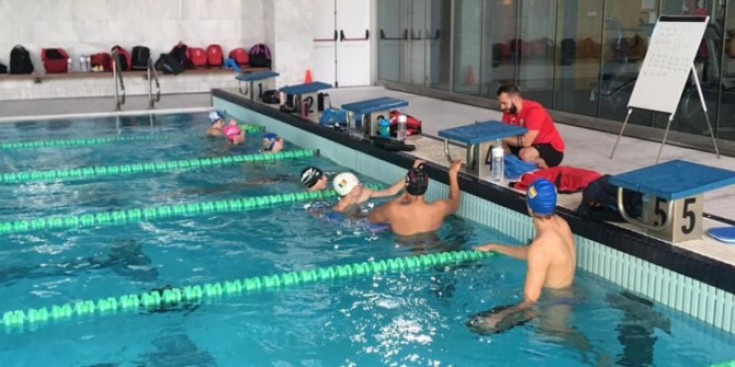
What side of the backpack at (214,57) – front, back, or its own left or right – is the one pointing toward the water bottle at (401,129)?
front

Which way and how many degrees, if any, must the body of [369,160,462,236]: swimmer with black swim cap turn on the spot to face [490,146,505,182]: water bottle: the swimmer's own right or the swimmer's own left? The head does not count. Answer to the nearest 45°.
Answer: approximately 45° to the swimmer's own right

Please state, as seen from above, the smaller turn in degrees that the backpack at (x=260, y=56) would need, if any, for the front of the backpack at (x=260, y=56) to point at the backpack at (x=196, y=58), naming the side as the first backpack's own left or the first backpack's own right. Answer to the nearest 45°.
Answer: approximately 90° to the first backpack's own right

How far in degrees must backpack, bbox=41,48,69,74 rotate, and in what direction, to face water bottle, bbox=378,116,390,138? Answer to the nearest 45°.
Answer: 0° — it already faces it

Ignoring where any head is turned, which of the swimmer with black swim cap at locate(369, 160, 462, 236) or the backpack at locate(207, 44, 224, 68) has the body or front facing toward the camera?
the backpack

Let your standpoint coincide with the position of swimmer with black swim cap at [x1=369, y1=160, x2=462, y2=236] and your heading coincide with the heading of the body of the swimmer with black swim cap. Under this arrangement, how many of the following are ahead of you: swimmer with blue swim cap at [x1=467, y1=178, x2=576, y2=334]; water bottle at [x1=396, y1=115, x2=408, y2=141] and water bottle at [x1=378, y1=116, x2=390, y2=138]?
2

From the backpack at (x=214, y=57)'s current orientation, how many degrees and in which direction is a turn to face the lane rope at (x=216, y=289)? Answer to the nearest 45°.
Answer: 0° — it already faces it

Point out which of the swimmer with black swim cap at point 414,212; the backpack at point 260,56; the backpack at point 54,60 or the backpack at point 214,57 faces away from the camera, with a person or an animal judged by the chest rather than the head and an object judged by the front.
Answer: the swimmer with black swim cap

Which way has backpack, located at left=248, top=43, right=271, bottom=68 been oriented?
toward the camera

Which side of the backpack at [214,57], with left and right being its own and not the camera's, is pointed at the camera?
front

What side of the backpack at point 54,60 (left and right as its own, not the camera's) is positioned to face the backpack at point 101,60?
left

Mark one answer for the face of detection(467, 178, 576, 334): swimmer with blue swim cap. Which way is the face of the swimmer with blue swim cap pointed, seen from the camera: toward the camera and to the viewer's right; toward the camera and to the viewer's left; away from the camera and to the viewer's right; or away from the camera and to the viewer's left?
away from the camera and to the viewer's left

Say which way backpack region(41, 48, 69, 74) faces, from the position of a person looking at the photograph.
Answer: facing the viewer

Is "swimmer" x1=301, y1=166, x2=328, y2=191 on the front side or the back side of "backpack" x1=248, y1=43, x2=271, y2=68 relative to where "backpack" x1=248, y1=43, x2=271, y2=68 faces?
on the front side

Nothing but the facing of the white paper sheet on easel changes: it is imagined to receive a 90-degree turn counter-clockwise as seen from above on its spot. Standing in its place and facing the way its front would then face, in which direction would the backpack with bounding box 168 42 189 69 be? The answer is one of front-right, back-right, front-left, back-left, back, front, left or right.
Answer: back

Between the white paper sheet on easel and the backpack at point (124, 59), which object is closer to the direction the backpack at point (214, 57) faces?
the white paper sheet on easel

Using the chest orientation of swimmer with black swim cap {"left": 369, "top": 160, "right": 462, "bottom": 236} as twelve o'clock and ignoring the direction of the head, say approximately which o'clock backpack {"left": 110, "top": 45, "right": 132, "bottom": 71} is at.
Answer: The backpack is roughly at 11 o'clock from the swimmer with black swim cap.

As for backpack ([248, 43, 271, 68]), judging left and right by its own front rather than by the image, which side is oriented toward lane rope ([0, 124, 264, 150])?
front

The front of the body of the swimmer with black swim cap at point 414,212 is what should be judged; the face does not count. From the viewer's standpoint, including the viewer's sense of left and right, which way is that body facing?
facing away from the viewer

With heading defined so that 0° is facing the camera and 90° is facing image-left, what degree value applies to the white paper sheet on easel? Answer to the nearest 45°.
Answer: approximately 45°

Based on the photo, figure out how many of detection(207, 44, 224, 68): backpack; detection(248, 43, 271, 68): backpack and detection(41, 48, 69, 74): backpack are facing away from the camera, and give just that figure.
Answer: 0

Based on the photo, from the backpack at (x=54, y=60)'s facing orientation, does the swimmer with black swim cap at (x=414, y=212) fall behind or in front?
in front
